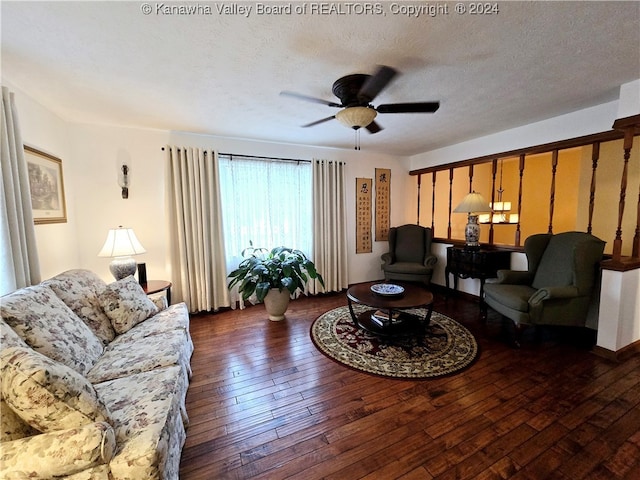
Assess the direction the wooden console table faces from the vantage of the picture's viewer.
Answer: facing the viewer and to the left of the viewer

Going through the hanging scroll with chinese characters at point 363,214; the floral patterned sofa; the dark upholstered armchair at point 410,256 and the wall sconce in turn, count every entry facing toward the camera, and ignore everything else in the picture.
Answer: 3

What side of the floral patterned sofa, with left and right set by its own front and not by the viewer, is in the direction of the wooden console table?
front

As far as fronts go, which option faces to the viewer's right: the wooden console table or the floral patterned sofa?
the floral patterned sofa

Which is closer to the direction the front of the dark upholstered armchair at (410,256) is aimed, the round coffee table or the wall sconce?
the round coffee table

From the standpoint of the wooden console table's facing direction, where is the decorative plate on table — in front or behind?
in front

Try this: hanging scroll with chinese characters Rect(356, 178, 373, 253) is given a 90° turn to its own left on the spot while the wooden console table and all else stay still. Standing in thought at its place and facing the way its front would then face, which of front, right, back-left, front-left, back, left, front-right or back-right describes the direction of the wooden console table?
front-right

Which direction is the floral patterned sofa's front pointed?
to the viewer's right

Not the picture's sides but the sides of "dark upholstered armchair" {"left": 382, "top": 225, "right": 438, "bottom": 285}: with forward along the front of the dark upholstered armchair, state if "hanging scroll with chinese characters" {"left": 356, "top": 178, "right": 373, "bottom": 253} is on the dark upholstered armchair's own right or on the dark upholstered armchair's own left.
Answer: on the dark upholstered armchair's own right

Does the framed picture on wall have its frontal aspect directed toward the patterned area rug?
yes

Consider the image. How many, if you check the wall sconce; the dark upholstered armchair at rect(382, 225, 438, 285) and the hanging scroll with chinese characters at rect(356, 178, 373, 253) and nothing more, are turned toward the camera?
3

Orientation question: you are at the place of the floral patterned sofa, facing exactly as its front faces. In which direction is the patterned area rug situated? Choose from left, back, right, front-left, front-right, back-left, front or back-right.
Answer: front

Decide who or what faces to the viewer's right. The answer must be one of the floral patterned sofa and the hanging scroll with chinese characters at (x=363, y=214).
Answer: the floral patterned sofa

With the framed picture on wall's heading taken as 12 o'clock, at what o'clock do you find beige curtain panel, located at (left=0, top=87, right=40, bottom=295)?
The beige curtain panel is roughly at 2 o'clock from the framed picture on wall.

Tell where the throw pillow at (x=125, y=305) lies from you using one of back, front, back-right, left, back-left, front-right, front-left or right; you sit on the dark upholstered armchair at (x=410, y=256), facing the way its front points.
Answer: front-right

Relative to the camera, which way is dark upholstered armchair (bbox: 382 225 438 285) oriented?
toward the camera

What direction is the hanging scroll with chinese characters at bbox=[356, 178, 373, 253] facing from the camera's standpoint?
toward the camera
